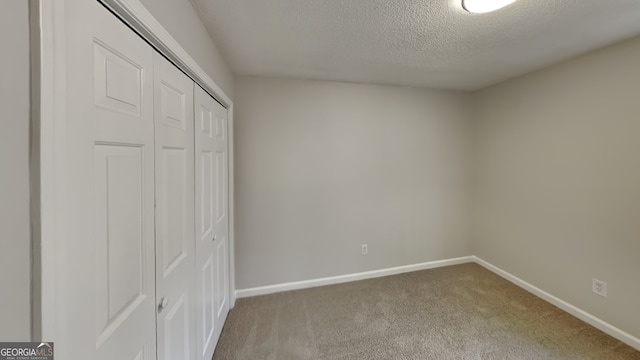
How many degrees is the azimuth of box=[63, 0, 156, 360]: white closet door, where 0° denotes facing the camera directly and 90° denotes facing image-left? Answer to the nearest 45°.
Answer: approximately 315°
